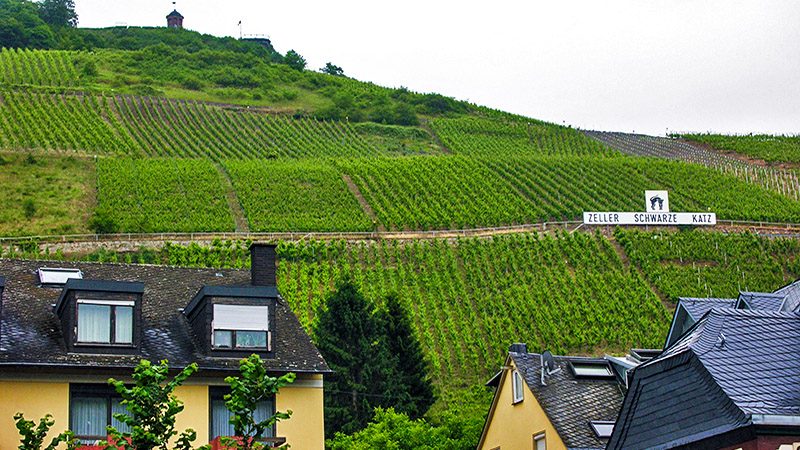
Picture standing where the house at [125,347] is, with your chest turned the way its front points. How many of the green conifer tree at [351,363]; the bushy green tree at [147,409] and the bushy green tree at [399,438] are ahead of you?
1

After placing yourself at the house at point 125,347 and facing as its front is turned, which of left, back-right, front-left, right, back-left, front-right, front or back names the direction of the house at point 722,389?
front-left

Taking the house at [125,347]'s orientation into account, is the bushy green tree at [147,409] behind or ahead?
ahead

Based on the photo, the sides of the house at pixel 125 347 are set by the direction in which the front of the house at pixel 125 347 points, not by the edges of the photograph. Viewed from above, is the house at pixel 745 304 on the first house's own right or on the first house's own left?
on the first house's own left

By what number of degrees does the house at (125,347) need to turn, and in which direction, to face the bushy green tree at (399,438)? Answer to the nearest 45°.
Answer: approximately 135° to its left

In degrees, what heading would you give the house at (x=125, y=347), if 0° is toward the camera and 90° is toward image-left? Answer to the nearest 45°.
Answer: approximately 0°

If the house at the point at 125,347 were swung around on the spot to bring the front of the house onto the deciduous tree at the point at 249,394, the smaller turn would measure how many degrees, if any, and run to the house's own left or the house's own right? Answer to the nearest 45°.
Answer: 0° — it already faces it

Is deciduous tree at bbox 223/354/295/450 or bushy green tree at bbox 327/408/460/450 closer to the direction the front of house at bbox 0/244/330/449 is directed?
the deciduous tree

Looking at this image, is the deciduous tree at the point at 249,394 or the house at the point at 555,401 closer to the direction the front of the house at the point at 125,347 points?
the deciduous tree

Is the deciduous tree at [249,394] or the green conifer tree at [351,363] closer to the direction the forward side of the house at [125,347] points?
the deciduous tree

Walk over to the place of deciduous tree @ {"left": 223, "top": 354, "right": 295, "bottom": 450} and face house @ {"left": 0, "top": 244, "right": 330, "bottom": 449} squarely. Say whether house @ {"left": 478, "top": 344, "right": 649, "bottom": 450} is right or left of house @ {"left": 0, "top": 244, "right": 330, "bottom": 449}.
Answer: right
